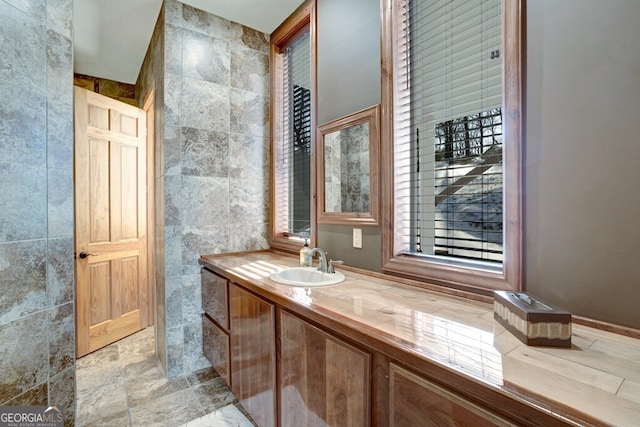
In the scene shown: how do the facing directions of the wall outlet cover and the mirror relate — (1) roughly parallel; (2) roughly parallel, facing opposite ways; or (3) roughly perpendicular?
roughly parallel

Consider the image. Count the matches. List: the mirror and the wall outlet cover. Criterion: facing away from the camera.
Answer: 0

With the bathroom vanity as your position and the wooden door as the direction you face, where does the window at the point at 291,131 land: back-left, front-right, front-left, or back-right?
front-right

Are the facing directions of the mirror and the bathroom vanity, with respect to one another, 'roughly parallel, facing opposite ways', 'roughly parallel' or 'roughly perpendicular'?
roughly parallel

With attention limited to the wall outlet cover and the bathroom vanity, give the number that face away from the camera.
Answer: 0

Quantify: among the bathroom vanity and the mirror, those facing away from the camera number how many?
0

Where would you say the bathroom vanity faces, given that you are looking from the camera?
facing the viewer and to the left of the viewer

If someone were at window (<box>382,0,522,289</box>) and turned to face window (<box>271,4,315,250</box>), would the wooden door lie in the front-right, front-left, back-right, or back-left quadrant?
front-left
